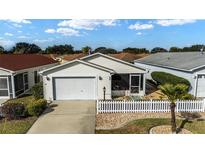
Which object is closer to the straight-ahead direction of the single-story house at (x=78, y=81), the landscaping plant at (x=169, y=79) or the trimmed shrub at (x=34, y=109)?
the trimmed shrub

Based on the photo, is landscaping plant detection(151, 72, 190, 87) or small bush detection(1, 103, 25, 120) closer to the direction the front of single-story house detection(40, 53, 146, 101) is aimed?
the small bush

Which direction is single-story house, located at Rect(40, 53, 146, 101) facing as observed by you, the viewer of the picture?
facing the viewer

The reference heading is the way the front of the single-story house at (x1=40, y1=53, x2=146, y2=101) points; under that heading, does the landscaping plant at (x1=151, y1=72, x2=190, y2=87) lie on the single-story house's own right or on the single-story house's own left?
on the single-story house's own left

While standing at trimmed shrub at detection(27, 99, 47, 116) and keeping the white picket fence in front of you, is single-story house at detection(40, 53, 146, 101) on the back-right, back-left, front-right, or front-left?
front-left

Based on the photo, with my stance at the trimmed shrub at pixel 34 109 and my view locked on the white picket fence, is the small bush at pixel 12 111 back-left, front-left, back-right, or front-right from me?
back-right

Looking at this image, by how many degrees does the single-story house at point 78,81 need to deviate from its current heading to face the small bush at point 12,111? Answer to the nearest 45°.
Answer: approximately 45° to its right

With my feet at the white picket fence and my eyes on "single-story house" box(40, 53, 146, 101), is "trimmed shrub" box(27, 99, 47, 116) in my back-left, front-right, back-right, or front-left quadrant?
front-left

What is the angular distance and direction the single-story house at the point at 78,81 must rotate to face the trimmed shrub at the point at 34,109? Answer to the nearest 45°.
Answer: approximately 45° to its right

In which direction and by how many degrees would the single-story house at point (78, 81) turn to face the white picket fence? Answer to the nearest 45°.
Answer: approximately 45° to its left
